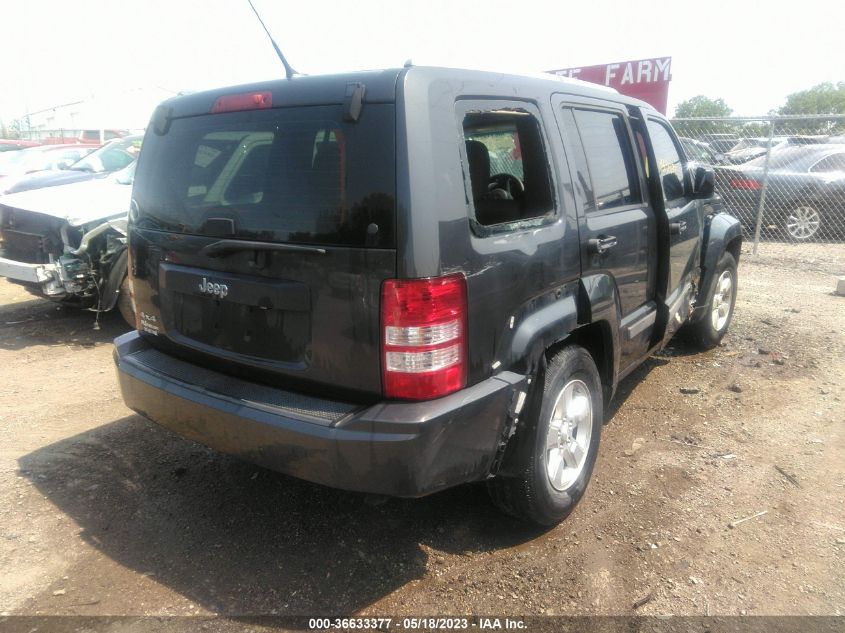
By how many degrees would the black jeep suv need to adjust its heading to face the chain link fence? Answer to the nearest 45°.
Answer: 0° — it already faces it

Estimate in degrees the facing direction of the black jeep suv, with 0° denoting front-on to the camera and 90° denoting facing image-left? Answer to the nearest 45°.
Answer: approximately 225°

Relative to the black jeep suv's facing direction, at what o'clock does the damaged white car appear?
The damaged white car is roughly at 9 o'clock from the black jeep suv.

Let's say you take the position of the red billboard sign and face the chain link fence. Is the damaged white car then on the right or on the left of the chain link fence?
right

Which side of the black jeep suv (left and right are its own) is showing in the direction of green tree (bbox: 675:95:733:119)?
front

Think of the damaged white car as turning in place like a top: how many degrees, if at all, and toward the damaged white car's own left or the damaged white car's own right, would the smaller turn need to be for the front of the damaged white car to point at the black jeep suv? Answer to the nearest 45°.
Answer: approximately 45° to the damaged white car's own left

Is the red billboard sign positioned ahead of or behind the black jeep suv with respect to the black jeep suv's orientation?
ahead

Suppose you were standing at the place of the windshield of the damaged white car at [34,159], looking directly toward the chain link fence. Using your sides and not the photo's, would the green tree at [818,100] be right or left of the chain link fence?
left

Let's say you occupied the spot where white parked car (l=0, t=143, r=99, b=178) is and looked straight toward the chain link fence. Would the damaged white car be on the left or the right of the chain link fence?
right
